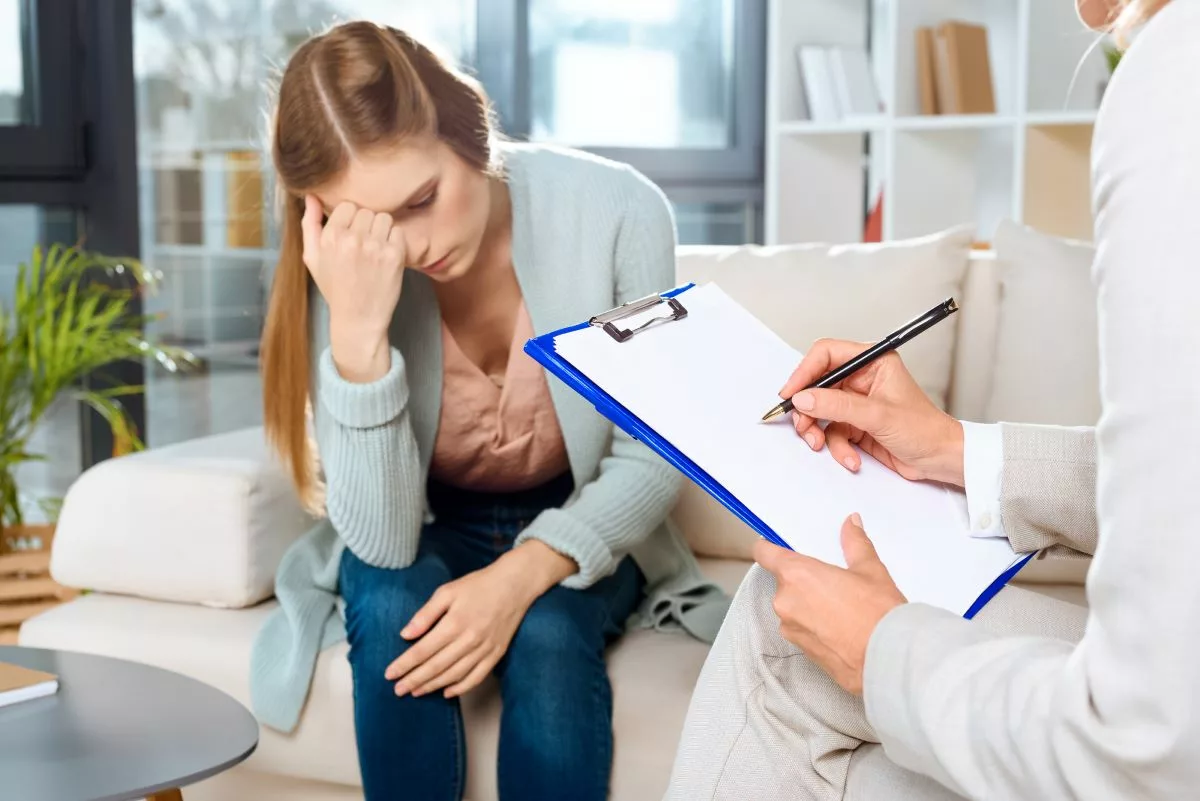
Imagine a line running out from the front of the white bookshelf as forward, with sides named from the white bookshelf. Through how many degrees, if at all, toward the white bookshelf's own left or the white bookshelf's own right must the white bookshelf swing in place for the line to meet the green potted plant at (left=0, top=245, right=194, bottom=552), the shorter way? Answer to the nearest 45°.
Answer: approximately 45° to the white bookshelf's own right

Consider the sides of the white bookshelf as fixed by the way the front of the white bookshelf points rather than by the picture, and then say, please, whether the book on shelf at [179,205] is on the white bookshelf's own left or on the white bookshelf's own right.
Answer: on the white bookshelf's own right

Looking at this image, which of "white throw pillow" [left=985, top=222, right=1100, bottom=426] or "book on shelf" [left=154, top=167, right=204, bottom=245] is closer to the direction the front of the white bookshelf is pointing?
the white throw pillow

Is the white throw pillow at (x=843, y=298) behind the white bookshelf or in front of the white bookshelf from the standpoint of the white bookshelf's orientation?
in front

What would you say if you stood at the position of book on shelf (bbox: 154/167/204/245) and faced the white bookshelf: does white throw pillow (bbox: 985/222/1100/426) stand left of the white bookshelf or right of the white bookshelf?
right

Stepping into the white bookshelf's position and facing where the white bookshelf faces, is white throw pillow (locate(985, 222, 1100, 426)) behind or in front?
in front

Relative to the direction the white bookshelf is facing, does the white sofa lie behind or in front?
in front

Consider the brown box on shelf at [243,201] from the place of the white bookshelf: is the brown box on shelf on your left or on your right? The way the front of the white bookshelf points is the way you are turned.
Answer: on your right

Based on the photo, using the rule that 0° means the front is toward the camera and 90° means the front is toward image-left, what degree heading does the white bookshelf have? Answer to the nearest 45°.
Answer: approximately 0°
